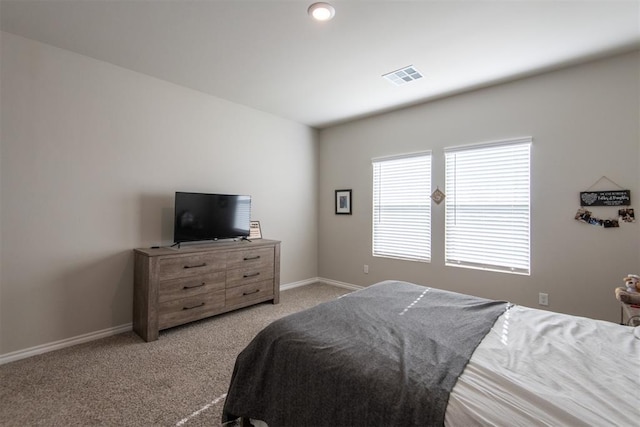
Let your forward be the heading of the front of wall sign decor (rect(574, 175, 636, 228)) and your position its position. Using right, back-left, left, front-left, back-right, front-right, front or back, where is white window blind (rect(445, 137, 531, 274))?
right

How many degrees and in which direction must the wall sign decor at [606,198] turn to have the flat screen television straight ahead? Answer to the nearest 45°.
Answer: approximately 45° to its right

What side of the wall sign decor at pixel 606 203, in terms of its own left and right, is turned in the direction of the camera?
front

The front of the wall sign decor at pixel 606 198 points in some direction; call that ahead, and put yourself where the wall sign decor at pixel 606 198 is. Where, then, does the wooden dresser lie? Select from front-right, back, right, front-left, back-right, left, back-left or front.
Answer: front-right

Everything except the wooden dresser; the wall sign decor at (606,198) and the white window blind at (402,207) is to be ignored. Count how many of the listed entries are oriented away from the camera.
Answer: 0

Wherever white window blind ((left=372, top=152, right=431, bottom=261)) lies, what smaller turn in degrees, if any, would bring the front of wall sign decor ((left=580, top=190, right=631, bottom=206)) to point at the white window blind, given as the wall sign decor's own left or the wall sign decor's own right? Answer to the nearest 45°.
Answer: approximately 90° to the wall sign decor's own right

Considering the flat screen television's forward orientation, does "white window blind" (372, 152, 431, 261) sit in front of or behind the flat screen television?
in front

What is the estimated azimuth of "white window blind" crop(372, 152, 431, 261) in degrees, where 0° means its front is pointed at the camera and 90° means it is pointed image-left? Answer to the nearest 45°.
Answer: approximately 45°

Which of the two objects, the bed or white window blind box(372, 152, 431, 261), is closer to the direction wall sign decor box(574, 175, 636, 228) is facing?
the bed

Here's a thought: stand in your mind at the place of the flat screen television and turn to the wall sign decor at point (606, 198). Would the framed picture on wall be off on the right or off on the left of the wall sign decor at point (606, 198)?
left

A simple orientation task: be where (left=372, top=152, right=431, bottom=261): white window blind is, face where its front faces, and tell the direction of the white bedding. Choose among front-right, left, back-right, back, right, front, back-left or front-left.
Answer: front-left

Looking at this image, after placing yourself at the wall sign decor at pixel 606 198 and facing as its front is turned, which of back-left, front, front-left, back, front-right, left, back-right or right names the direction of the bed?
front

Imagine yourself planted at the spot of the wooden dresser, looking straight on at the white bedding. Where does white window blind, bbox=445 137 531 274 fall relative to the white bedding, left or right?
left
